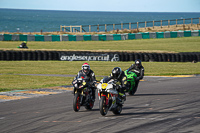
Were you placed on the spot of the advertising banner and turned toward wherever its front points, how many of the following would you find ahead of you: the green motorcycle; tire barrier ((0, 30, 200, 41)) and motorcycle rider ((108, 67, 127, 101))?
2

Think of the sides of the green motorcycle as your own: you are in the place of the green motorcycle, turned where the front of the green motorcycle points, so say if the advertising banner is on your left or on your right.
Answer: on your right

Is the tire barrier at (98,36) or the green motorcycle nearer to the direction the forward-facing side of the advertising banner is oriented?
the green motorcycle

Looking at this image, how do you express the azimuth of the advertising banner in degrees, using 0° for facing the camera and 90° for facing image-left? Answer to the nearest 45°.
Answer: approximately 0°

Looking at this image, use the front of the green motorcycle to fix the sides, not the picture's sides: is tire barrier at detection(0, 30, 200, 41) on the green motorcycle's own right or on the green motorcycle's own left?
on the green motorcycle's own right

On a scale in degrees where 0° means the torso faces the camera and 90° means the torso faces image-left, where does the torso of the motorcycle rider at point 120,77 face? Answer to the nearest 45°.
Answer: approximately 45°

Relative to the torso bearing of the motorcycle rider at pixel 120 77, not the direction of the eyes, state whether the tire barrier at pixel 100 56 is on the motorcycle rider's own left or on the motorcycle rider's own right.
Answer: on the motorcycle rider's own right

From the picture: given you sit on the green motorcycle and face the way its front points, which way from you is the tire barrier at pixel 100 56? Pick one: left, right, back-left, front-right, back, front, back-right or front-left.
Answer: back-right

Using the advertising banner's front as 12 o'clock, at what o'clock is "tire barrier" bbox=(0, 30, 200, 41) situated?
The tire barrier is roughly at 6 o'clock from the advertising banner.

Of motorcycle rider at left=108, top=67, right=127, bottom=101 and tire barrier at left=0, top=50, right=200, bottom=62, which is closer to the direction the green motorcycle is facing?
the motorcycle rider
